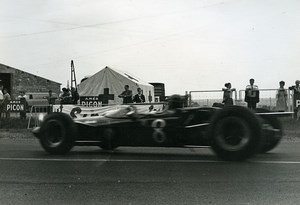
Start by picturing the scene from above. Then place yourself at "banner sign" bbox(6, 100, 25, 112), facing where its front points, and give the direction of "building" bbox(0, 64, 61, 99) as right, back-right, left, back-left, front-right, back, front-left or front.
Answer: back

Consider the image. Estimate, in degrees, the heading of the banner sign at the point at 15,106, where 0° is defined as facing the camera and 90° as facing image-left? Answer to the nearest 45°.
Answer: approximately 0°

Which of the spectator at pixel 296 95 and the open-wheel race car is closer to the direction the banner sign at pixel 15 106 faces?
the open-wheel race car

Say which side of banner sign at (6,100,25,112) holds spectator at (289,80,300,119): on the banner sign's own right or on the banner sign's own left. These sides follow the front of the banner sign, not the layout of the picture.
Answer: on the banner sign's own left

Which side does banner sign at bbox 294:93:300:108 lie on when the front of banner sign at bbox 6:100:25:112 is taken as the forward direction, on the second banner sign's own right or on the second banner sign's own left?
on the second banner sign's own left

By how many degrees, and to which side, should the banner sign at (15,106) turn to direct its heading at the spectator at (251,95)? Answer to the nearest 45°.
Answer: approximately 45° to its left

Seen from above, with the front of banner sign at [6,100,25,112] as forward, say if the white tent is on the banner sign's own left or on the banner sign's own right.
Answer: on the banner sign's own left

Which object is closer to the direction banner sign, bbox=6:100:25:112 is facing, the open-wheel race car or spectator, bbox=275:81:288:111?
the open-wheel race car

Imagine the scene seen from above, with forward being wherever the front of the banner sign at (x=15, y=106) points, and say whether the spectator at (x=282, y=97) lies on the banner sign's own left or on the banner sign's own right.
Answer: on the banner sign's own left

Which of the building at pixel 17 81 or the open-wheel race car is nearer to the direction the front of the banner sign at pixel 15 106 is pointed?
the open-wheel race car
